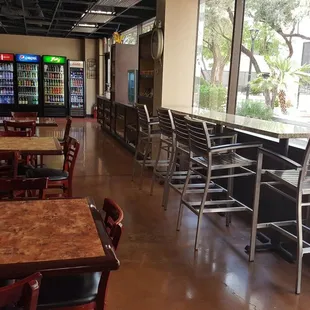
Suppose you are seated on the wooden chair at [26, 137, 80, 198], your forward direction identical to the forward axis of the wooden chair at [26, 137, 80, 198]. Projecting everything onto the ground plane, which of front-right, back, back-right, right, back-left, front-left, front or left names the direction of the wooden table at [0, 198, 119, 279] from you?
left

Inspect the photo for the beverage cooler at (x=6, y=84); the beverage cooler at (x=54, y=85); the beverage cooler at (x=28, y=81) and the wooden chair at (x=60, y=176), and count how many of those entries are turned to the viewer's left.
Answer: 1

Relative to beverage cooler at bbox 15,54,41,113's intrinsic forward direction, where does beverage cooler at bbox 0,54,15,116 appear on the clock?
beverage cooler at bbox 0,54,15,116 is roughly at 3 o'clock from beverage cooler at bbox 15,54,41,113.

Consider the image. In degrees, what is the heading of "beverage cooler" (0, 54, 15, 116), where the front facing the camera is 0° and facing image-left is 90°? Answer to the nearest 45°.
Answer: approximately 0°

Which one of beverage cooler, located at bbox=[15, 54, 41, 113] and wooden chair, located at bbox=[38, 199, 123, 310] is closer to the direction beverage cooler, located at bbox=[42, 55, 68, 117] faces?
the wooden chair

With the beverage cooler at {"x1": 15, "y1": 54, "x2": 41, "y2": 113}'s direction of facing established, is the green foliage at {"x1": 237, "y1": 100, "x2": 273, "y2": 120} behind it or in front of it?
in front

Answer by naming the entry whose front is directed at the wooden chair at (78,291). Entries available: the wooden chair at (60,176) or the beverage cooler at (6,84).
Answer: the beverage cooler

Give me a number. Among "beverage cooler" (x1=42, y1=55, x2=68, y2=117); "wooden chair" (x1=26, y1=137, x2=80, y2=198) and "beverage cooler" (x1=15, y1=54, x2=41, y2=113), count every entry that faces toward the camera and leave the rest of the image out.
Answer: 2

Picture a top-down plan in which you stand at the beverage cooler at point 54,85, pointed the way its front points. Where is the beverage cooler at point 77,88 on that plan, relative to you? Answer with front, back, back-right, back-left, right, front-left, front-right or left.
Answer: left

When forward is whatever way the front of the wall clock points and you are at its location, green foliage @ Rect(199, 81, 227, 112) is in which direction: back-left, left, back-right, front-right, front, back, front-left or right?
back-right

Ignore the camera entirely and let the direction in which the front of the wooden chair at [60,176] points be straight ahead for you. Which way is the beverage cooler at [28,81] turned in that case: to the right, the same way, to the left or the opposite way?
to the left

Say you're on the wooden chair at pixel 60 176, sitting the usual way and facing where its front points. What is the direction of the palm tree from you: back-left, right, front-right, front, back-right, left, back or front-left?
back

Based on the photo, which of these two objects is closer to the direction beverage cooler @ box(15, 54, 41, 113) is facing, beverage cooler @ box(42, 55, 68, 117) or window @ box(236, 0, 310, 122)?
the window

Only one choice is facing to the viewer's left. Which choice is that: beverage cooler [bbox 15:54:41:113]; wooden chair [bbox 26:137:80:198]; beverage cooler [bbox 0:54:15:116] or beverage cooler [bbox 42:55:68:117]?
the wooden chair

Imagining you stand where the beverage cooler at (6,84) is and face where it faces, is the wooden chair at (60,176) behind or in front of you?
in front
